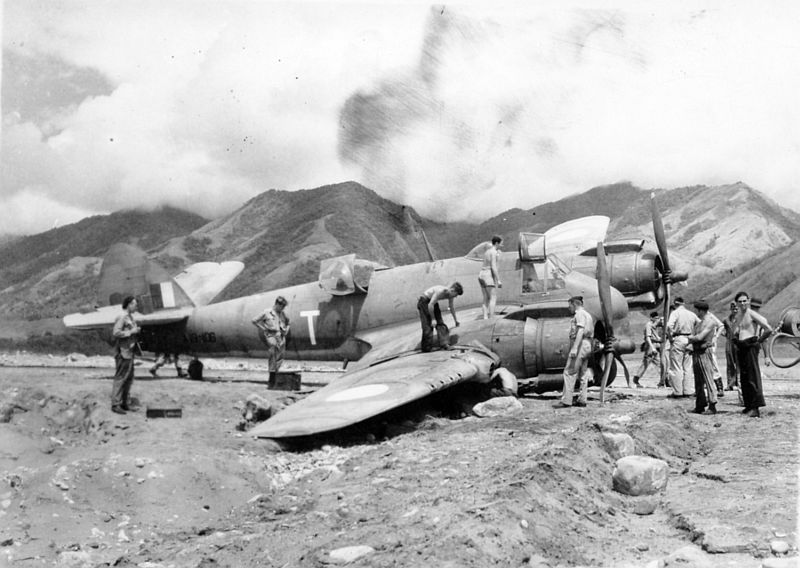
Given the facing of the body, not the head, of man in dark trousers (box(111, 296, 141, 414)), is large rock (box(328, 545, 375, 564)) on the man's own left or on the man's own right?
on the man's own right

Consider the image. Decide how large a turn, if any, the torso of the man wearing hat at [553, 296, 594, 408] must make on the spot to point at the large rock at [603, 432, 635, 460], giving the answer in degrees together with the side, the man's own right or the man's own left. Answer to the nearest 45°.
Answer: approximately 90° to the man's own left

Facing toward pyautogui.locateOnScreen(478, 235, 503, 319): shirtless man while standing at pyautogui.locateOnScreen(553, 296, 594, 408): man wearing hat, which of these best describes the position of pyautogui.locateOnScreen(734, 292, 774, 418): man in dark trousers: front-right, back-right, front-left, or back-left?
back-right

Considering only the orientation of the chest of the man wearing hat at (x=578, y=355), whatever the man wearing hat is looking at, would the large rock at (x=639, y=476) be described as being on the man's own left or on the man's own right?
on the man's own left

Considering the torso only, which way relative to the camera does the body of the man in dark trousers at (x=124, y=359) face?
to the viewer's right

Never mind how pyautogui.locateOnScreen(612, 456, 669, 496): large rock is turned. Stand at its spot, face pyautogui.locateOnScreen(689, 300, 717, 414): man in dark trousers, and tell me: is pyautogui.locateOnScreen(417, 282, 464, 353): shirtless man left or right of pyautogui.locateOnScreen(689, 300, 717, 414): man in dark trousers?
left

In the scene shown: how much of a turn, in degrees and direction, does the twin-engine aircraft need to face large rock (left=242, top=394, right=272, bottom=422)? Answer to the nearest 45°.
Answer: approximately 90° to its right

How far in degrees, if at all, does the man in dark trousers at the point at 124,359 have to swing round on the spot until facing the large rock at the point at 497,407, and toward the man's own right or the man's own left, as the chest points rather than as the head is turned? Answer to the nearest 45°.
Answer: approximately 45° to the man's own right

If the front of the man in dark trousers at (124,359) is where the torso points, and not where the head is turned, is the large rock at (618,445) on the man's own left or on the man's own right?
on the man's own right

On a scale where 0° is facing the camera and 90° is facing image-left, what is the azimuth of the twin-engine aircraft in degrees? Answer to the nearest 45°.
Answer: approximately 315°
